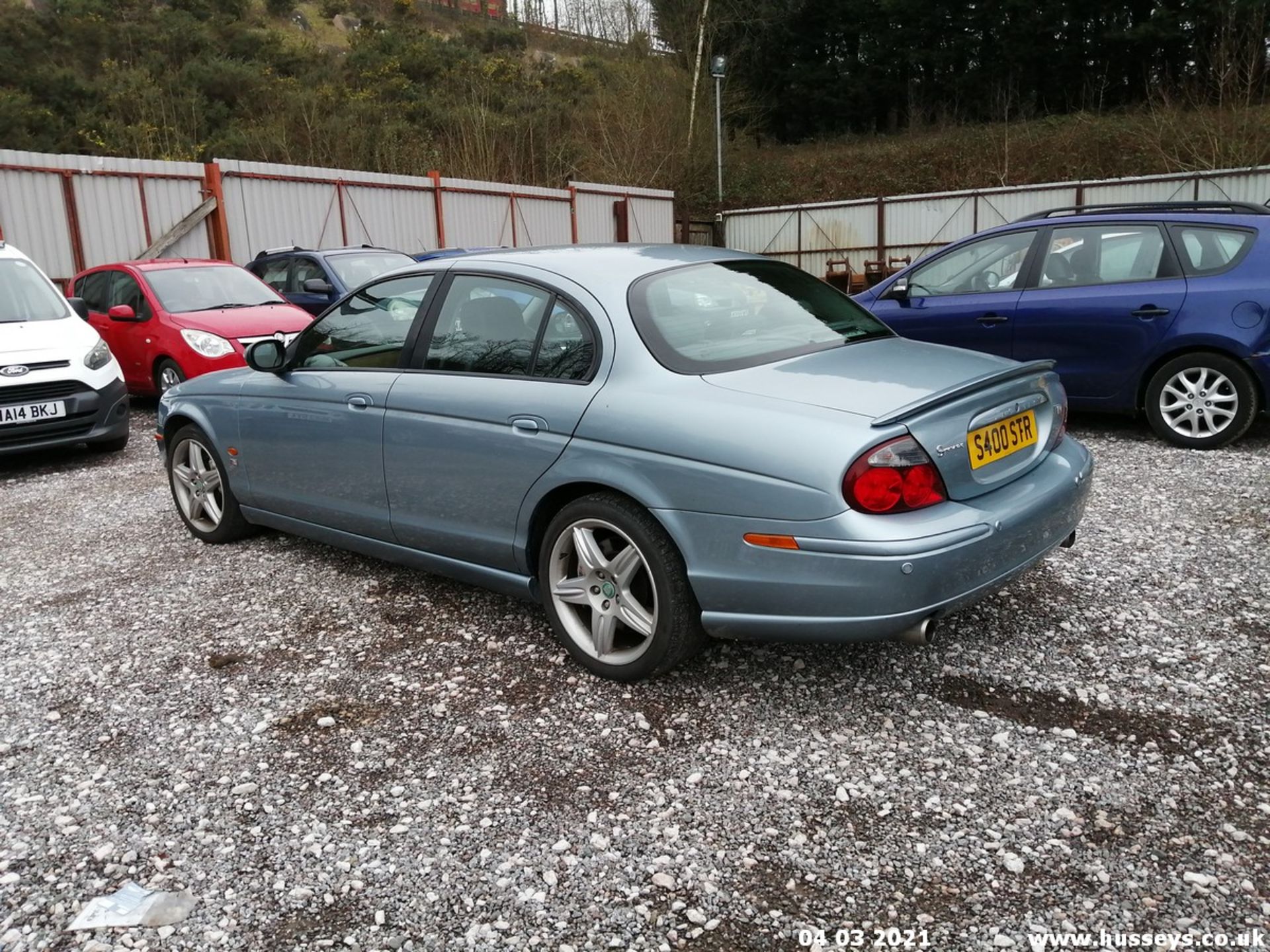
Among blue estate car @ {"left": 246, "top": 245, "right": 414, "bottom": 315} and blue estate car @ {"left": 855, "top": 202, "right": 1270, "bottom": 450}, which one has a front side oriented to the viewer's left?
blue estate car @ {"left": 855, "top": 202, "right": 1270, "bottom": 450}

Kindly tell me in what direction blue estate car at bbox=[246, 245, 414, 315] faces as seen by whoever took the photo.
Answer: facing the viewer and to the right of the viewer

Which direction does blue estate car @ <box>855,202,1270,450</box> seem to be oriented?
to the viewer's left

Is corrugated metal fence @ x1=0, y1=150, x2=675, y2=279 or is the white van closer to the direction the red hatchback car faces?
the white van

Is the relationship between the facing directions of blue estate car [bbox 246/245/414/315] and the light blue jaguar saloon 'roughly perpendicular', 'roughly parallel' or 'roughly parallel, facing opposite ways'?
roughly parallel, facing opposite ways

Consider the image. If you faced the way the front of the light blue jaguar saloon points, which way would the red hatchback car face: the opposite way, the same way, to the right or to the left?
the opposite way

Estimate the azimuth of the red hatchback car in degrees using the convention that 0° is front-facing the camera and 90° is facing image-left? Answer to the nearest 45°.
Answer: approximately 315°

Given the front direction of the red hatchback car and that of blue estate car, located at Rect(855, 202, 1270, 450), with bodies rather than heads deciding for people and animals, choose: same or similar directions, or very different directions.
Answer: very different directions

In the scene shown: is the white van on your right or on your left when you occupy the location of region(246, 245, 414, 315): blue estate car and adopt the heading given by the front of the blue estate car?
on your right

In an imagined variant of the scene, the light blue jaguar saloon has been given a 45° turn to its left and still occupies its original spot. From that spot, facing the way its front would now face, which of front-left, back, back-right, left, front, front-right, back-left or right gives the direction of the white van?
front-right

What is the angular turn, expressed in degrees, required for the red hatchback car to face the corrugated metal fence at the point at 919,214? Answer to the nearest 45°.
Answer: approximately 90° to its left

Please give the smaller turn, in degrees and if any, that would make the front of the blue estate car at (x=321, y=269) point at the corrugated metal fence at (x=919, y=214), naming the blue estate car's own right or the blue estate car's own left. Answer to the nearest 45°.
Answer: approximately 90° to the blue estate car's own left

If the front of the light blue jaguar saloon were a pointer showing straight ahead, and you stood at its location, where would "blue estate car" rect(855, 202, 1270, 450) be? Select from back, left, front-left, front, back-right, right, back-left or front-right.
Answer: right

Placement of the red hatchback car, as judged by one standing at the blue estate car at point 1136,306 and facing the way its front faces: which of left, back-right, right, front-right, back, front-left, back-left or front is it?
front
